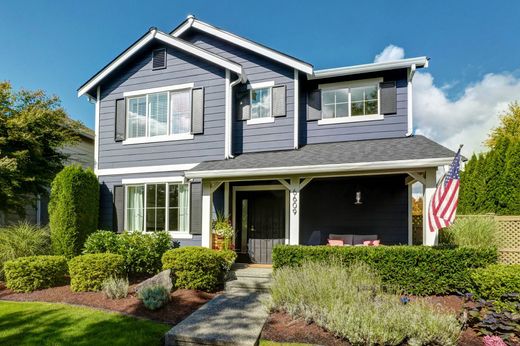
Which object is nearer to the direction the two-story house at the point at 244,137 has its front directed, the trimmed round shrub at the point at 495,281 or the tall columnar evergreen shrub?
the trimmed round shrub

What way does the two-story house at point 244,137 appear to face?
toward the camera

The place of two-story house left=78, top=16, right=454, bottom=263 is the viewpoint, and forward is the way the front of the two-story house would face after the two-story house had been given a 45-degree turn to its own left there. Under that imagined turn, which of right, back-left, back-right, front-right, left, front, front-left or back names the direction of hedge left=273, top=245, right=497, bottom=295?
front

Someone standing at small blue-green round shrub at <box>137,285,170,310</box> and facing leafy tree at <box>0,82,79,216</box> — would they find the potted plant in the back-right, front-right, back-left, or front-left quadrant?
front-right

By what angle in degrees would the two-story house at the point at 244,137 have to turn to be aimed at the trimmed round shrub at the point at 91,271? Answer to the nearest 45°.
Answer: approximately 45° to its right

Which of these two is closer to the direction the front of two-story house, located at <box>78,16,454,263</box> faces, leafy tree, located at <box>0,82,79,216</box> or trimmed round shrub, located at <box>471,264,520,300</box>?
the trimmed round shrub

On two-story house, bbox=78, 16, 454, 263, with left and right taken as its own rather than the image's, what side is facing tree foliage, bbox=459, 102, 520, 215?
left

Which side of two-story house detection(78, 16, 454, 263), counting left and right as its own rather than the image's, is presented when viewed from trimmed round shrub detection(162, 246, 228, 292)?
front

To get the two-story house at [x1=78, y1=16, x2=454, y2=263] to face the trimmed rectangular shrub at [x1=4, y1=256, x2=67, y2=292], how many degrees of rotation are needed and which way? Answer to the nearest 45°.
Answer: approximately 45° to its right

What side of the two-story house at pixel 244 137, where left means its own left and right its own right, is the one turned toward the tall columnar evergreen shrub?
right
